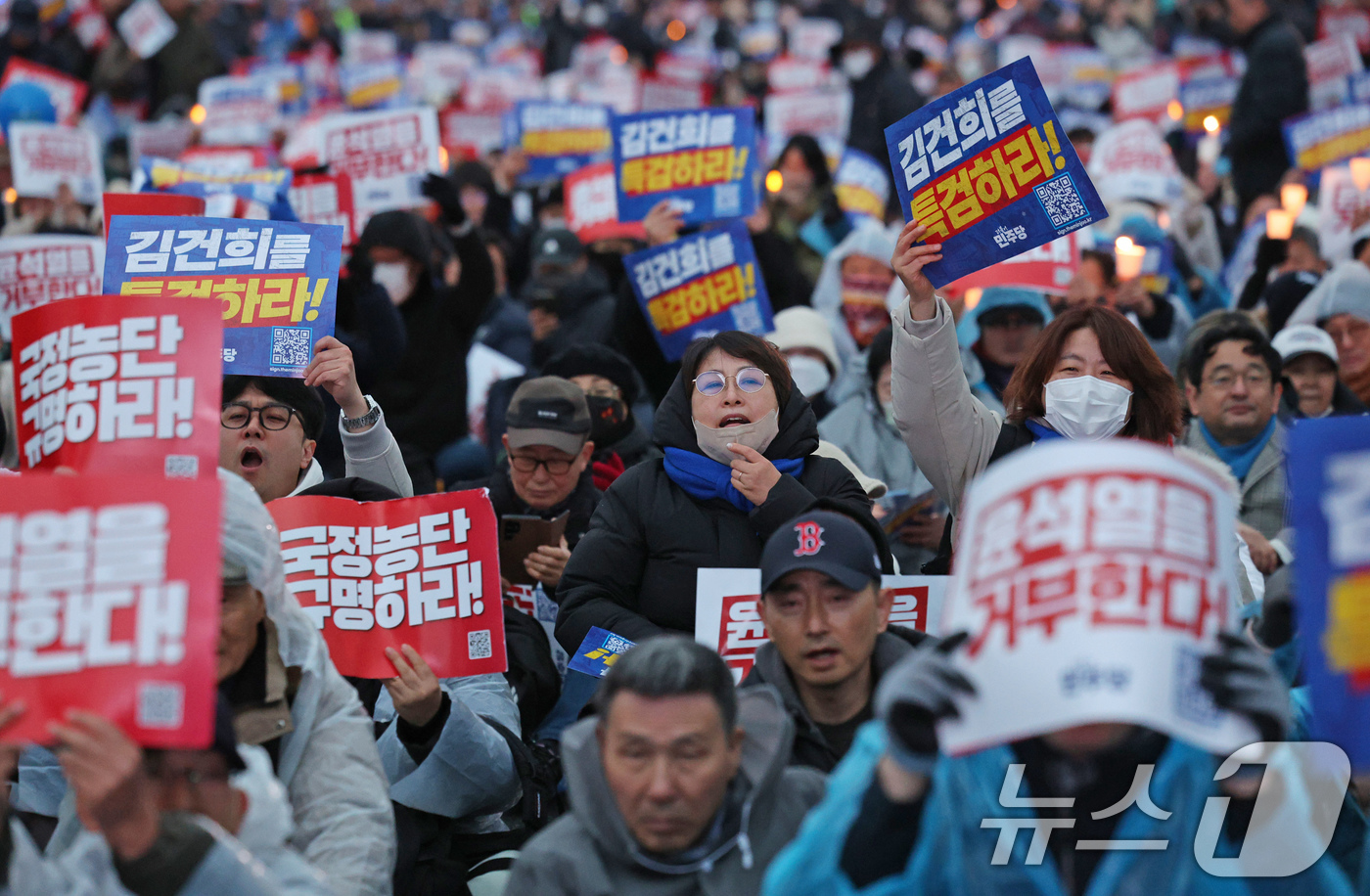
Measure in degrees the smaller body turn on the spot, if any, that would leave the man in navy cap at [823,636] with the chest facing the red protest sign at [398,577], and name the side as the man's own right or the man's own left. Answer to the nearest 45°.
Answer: approximately 135° to the man's own right

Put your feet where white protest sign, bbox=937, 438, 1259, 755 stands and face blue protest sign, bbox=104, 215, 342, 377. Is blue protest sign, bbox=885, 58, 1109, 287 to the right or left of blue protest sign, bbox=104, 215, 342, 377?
right

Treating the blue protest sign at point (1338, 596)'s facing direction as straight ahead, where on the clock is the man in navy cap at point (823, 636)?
The man in navy cap is roughly at 4 o'clock from the blue protest sign.

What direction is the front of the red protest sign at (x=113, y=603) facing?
toward the camera

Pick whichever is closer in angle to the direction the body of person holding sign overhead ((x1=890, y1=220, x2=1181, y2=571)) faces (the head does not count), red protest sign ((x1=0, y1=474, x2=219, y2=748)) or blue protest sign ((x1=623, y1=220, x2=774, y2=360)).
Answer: the red protest sign

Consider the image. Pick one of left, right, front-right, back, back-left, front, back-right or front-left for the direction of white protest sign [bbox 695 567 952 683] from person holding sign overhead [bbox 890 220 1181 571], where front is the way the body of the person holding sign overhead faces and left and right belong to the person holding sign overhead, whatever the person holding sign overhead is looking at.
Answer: front-right

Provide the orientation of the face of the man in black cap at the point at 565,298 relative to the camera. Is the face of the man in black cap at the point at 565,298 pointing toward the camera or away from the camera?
toward the camera

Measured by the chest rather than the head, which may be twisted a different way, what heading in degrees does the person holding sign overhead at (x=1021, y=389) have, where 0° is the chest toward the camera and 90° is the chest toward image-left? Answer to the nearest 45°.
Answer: approximately 0°

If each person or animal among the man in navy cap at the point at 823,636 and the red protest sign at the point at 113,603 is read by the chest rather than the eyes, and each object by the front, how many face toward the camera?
2

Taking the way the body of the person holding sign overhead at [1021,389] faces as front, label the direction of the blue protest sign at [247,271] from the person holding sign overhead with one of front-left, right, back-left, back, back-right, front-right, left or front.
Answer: right

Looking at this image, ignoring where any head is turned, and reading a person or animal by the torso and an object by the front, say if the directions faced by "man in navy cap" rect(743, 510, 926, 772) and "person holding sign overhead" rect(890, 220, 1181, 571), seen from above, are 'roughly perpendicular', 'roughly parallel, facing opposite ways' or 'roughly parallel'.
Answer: roughly parallel

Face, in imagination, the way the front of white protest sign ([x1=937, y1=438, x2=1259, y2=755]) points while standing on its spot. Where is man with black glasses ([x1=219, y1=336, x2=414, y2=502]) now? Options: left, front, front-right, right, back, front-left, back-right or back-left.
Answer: back-right

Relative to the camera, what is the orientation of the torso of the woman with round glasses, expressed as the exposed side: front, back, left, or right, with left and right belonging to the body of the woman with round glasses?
front

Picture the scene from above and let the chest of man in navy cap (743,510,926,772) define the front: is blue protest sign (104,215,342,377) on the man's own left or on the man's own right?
on the man's own right

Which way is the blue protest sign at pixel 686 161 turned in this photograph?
toward the camera

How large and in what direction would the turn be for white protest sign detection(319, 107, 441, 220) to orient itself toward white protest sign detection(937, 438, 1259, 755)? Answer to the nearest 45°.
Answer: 0° — it already faces it

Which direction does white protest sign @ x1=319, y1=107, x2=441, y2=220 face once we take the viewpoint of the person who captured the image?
facing the viewer
